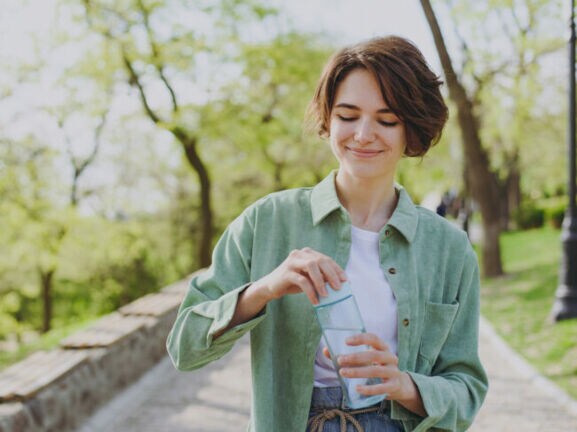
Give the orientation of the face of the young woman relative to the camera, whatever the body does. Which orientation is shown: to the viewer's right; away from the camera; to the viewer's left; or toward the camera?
toward the camera

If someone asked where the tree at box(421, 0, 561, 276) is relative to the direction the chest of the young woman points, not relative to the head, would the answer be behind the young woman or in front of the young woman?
behind

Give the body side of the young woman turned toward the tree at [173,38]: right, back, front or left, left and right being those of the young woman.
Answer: back

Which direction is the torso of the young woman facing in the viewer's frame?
toward the camera

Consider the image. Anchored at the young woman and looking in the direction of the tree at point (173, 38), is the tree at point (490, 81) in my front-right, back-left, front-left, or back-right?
front-right
